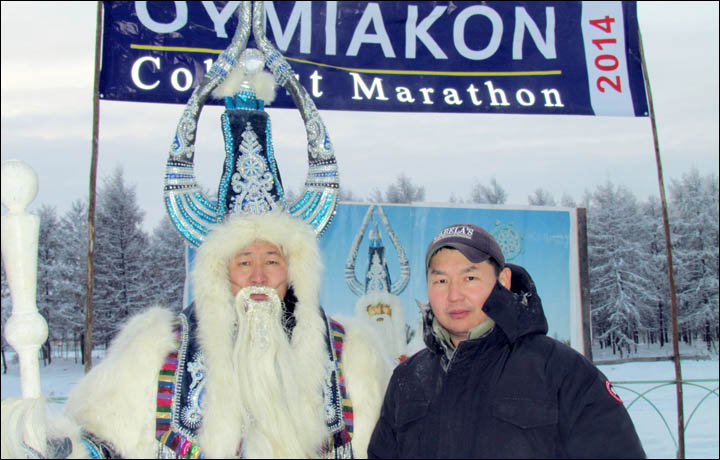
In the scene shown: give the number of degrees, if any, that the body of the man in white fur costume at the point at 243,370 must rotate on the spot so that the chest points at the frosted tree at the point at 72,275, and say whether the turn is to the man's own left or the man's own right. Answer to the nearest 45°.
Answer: approximately 180°

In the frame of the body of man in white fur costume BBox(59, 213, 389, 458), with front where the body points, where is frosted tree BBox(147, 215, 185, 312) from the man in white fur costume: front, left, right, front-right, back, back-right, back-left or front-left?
back

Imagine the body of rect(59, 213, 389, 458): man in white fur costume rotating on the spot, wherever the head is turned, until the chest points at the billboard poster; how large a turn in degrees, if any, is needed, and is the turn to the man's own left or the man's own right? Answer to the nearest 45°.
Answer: approximately 135° to the man's own left

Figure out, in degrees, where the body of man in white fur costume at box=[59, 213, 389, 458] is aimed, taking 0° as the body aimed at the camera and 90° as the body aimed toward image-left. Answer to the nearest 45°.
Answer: approximately 0°

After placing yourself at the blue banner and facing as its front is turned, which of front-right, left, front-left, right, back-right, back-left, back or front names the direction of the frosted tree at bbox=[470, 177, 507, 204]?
back

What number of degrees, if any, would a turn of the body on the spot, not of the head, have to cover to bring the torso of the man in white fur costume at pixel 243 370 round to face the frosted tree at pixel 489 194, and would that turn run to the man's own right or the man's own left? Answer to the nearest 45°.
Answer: approximately 135° to the man's own left

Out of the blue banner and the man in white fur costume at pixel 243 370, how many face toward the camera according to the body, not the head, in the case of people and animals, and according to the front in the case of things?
2

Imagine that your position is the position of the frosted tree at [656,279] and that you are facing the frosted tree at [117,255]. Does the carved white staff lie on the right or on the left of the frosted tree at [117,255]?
left

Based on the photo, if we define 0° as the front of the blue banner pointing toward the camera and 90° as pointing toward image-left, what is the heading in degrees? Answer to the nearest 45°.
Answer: approximately 0°

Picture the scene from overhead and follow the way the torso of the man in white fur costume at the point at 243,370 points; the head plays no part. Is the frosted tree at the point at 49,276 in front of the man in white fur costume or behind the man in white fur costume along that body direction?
behind
